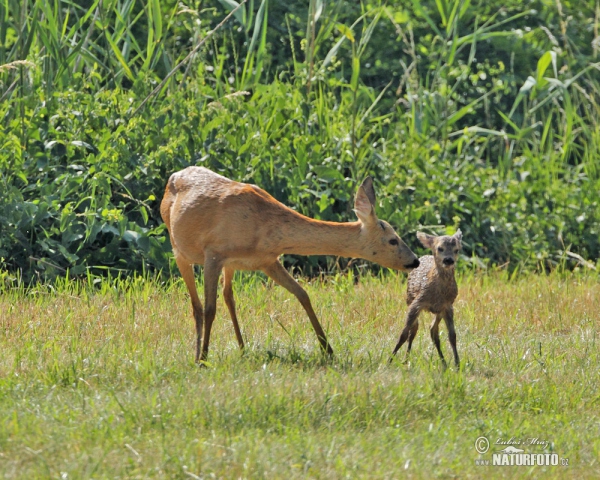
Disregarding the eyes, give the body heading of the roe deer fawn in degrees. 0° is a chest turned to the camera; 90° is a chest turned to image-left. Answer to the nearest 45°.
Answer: approximately 315°

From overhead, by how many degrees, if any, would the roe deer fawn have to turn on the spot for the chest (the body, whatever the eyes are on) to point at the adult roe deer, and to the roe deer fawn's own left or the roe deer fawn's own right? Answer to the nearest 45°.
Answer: approximately 135° to the roe deer fawn's own right
